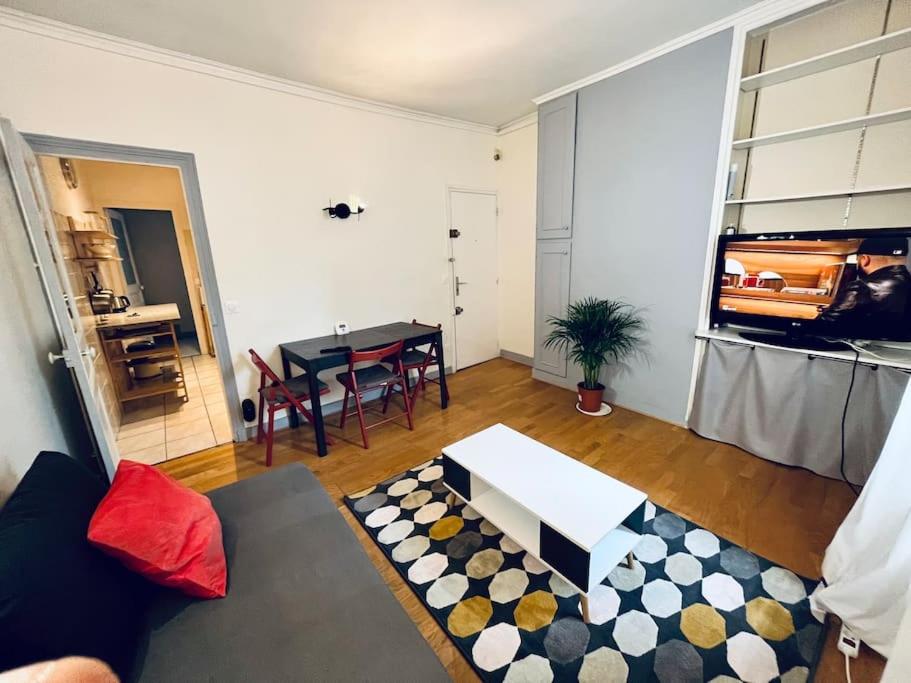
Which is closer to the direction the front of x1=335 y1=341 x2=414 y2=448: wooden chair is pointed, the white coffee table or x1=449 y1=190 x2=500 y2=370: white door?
the white door

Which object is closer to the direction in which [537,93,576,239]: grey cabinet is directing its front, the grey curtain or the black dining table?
the black dining table

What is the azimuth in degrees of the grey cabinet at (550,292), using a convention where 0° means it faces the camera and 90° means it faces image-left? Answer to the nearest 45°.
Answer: approximately 45°

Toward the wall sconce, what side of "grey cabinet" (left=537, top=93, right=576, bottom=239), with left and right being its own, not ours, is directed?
front

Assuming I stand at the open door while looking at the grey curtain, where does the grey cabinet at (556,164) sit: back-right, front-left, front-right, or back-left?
front-left

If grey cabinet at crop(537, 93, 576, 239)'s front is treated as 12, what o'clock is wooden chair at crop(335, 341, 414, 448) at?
The wooden chair is roughly at 12 o'clock from the grey cabinet.

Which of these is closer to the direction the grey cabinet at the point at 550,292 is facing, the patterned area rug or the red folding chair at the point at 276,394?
the red folding chair

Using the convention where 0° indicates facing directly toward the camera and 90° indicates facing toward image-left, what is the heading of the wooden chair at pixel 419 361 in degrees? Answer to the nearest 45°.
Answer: approximately 45°

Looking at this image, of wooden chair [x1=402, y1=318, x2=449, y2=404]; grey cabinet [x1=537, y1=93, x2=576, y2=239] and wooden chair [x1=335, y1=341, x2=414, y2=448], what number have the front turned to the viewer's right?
0

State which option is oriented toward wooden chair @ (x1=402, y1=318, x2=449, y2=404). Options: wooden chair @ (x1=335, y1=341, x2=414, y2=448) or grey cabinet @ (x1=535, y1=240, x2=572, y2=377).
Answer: the grey cabinet

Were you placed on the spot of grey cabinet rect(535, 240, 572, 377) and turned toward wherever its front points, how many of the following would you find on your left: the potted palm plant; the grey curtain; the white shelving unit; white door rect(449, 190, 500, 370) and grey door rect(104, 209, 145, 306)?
3

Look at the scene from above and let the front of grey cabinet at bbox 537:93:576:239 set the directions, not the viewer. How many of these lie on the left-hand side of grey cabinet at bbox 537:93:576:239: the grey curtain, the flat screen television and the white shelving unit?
3

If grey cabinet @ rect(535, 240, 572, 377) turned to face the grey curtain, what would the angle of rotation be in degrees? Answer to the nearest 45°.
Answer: approximately 90° to its left

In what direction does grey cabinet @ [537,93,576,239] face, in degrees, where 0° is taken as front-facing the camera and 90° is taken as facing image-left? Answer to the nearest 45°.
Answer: approximately 45°

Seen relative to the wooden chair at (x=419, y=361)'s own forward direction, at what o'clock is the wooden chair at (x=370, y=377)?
the wooden chair at (x=370, y=377) is roughly at 12 o'clock from the wooden chair at (x=419, y=361).
